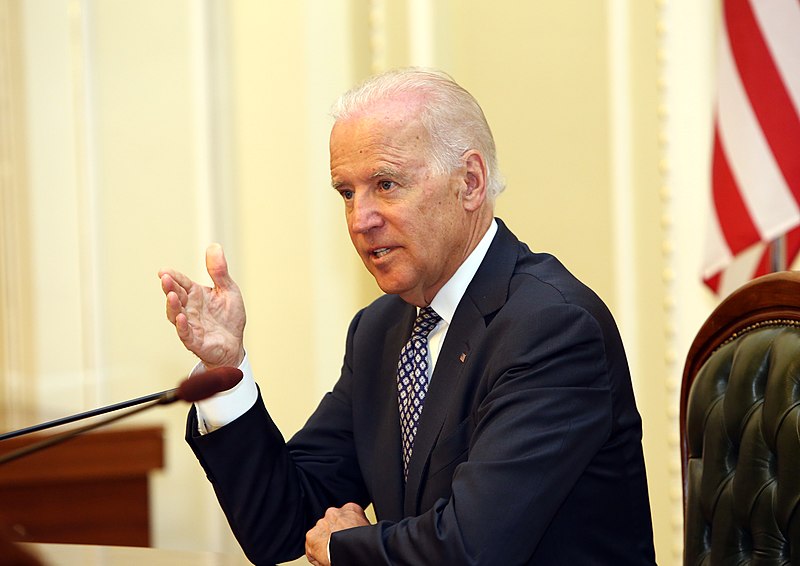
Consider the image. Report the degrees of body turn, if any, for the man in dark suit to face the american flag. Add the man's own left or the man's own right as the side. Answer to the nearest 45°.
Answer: approximately 180°

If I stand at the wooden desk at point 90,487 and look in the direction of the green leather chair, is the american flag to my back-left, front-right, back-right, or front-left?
front-left

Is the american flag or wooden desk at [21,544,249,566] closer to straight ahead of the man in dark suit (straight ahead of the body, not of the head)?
the wooden desk

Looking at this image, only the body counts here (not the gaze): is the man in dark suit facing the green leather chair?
no

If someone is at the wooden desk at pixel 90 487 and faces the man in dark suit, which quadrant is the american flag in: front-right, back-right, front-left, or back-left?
front-left

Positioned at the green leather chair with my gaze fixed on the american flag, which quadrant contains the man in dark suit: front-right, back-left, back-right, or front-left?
back-left

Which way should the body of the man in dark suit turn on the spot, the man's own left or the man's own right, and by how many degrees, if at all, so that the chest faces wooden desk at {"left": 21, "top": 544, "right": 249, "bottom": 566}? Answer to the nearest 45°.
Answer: approximately 45° to the man's own right

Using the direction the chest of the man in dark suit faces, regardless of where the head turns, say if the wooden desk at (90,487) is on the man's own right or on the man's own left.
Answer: on the man's own right

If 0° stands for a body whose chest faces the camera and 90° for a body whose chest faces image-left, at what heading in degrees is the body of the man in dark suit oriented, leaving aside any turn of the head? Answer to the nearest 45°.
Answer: approximately 45°
